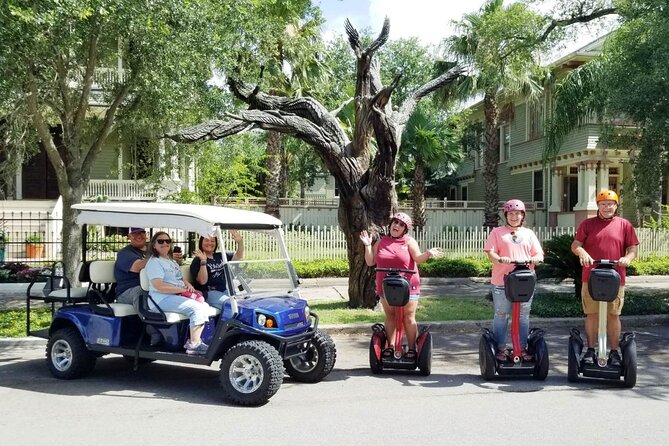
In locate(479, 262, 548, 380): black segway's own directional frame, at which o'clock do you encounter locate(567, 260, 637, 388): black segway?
locate(567, 260, 637, 388): black segway is roughly at 9 o'clock from locate(479, 262, 548, 380): black segway.

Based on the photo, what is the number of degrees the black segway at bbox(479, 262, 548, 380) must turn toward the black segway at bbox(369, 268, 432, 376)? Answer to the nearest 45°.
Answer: approximately 90° to its right

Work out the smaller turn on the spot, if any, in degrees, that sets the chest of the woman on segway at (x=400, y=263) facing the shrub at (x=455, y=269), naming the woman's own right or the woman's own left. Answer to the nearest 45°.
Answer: approximately 180°

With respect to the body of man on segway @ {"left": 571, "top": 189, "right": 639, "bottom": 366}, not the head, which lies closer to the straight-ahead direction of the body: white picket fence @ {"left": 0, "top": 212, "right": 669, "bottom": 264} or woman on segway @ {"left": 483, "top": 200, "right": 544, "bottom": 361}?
the woman on segway

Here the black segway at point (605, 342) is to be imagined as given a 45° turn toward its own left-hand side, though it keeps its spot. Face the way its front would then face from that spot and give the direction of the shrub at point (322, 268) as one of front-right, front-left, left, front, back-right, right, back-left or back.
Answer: back

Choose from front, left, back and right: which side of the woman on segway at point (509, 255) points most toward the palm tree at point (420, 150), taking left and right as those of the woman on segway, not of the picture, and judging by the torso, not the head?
back

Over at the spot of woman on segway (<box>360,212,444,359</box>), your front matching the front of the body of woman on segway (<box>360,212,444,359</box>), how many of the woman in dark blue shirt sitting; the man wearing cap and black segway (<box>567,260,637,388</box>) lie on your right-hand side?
2

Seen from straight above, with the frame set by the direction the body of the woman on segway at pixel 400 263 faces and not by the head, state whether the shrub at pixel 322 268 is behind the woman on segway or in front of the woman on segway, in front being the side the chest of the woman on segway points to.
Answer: behind
